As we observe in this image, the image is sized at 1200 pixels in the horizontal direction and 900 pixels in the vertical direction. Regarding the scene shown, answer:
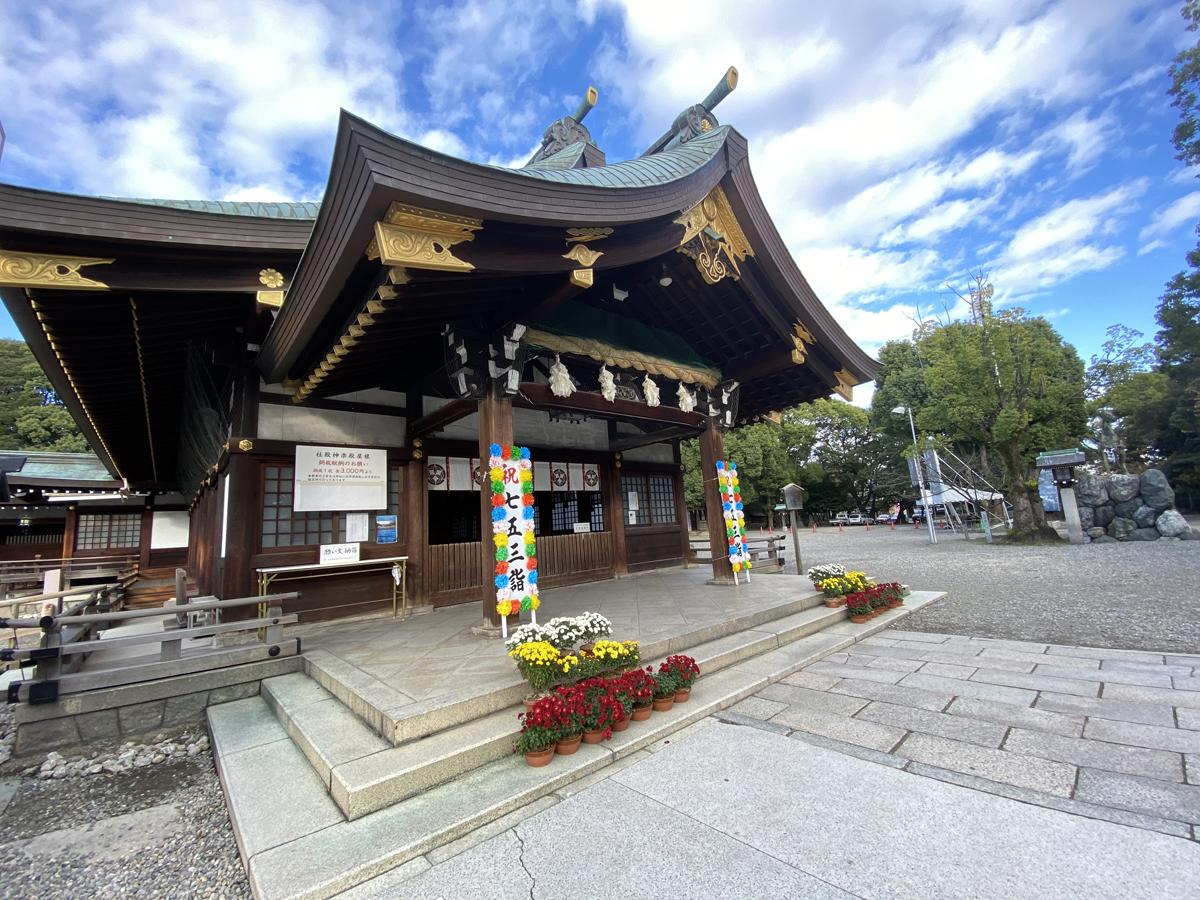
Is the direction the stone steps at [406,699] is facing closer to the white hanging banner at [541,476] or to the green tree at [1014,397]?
the green tree

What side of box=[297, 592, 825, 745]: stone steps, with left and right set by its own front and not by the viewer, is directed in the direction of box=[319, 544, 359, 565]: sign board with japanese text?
back

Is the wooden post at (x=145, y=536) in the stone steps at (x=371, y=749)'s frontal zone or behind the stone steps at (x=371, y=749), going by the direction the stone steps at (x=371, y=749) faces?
behind

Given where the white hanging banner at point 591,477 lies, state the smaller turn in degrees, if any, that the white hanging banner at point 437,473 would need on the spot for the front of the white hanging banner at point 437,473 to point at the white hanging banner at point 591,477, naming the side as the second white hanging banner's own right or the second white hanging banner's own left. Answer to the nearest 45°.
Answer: approximately 90° to the second white hanging banner's own left

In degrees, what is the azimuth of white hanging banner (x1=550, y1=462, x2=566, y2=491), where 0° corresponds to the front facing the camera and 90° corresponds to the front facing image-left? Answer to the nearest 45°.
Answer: approximately 315°
